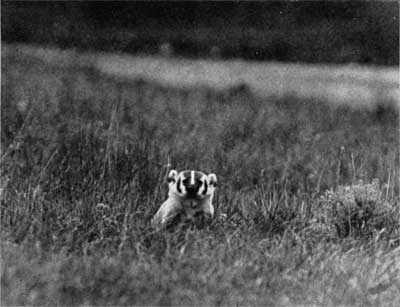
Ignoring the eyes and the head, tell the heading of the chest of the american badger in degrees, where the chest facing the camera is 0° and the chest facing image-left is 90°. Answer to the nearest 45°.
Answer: approximately 0°

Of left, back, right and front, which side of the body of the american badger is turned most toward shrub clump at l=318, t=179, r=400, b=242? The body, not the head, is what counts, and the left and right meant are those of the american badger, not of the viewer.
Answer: left
